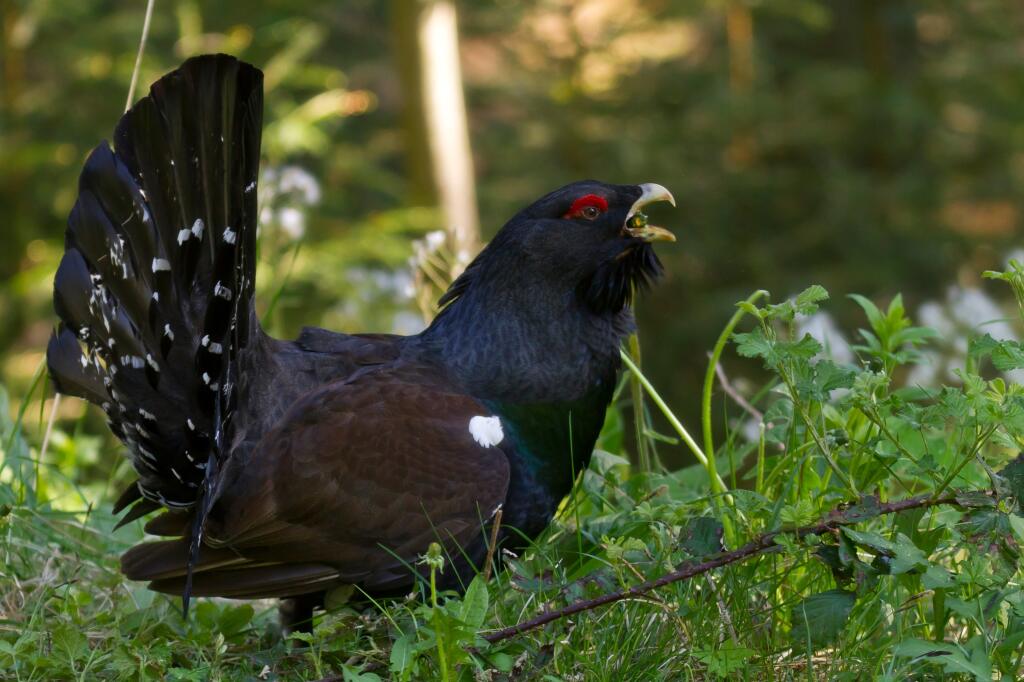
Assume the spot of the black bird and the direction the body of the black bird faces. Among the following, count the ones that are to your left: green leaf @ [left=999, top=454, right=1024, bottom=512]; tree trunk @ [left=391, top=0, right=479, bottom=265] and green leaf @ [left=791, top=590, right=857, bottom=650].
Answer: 1

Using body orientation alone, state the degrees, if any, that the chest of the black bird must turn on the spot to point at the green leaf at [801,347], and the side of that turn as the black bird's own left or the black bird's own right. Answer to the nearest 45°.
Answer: approximately 45° to the black bird's own right

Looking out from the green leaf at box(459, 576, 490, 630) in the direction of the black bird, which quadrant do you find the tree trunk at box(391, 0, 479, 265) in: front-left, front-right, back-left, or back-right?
front-right

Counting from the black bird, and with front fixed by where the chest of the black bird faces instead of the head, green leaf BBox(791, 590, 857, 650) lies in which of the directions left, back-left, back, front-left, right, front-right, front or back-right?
front-right

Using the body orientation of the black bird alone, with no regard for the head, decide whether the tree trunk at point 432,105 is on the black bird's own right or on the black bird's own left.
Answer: on the black bird's own left

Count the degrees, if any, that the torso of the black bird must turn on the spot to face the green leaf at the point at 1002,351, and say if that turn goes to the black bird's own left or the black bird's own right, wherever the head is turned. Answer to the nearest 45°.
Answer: approximately 45° to the black bird's own right

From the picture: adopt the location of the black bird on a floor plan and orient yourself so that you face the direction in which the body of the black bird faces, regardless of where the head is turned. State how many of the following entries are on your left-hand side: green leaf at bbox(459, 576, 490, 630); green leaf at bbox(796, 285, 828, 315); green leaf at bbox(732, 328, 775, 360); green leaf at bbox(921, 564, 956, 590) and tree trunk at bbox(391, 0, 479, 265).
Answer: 1

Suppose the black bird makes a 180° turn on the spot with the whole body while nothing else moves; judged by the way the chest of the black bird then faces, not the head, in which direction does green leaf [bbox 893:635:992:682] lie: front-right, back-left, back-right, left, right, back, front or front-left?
back-left

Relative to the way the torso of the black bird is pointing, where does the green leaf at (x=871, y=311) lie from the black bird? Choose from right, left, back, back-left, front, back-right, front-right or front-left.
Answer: front

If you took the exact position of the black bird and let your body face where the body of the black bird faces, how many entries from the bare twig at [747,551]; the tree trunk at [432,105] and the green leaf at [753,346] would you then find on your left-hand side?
1

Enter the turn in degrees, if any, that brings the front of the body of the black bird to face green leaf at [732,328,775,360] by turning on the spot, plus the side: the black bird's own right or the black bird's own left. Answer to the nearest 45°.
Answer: approximately 45° to the black bird's own right

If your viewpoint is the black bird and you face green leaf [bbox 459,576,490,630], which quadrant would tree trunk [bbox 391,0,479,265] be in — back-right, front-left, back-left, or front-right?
back-left

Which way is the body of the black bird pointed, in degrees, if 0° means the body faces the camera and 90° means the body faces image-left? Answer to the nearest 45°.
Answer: approximately 270°
